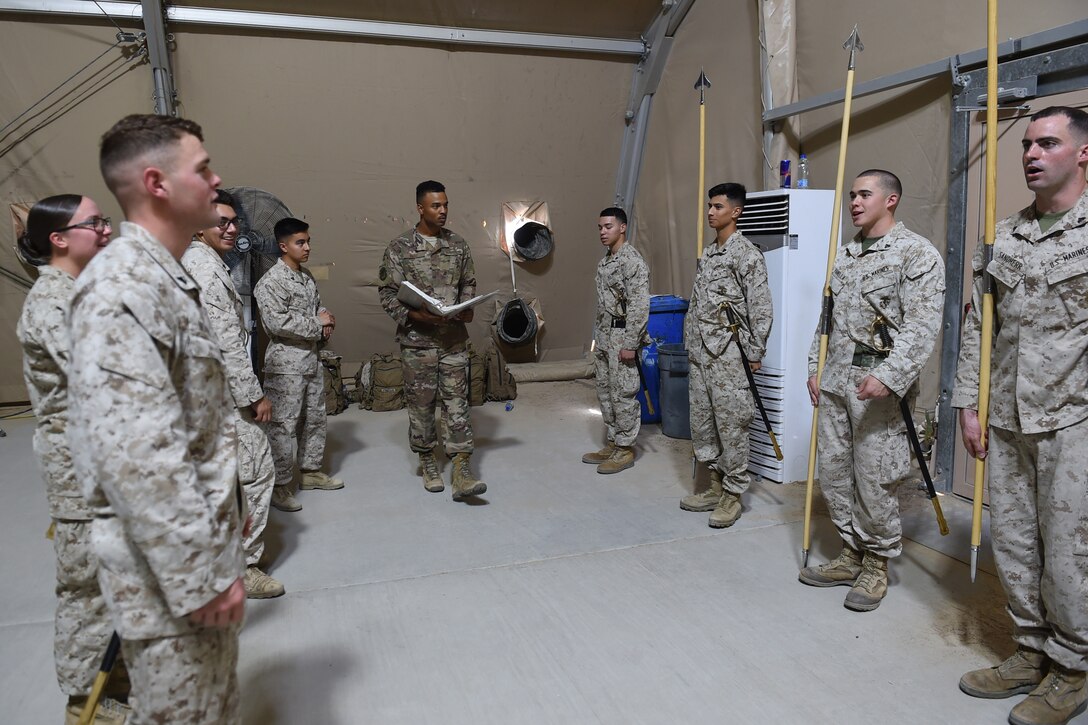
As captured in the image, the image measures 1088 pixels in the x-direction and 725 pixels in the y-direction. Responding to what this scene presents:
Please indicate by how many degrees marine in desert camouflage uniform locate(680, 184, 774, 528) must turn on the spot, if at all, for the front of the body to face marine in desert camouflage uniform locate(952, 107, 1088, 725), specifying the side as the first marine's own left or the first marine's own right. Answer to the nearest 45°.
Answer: approximately 90° to the first marine's own left

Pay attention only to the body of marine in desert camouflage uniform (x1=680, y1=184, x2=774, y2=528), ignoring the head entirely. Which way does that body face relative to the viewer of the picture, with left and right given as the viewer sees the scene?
facing the viewer and to the left of the viewer

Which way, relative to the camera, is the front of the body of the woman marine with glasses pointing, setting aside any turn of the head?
to the viewer's right

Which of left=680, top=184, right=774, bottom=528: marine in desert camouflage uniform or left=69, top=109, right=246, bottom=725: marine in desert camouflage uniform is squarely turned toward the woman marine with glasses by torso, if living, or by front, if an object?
left=680, top=184, right=774, bottom=528: marine in desert camouflage uniform

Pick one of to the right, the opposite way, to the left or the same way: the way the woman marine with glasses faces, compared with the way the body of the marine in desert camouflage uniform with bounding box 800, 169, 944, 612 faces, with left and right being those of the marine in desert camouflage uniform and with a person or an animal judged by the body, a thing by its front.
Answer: the opposite way

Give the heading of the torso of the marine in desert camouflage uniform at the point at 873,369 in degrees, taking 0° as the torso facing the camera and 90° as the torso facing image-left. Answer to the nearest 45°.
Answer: approximately 45°

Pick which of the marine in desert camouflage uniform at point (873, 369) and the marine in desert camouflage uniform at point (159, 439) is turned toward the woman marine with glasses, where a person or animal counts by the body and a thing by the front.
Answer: the marine in desert camouflage uniform at point (873, 369)

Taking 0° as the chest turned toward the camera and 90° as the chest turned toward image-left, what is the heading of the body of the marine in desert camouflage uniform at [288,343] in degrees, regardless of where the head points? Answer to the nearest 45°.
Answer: approximately 315°

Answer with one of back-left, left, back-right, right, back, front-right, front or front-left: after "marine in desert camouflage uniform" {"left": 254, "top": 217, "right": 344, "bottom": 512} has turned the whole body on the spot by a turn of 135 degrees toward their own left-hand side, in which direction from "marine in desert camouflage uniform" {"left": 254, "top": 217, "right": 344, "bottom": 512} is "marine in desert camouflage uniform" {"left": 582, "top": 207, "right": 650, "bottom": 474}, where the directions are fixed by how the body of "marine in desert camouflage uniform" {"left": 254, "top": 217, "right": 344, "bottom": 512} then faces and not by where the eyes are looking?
right

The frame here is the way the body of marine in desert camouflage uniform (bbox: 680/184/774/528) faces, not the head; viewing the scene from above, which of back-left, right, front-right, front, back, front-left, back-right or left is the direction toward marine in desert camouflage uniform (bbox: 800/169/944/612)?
left

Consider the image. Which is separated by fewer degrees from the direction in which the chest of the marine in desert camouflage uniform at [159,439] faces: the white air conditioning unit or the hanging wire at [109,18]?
the white air conditioning unit

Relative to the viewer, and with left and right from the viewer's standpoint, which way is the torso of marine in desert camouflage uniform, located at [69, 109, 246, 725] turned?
facing to the right of the viewer

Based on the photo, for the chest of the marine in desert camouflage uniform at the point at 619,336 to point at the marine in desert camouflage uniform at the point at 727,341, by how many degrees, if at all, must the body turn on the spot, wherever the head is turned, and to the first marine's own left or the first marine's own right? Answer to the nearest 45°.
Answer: approximately 90° to the first marine's own left

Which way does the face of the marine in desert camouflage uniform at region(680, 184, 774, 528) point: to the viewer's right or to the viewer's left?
to the viewer's left

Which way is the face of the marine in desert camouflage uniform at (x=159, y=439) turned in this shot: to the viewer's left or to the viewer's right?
to the viewer's right
